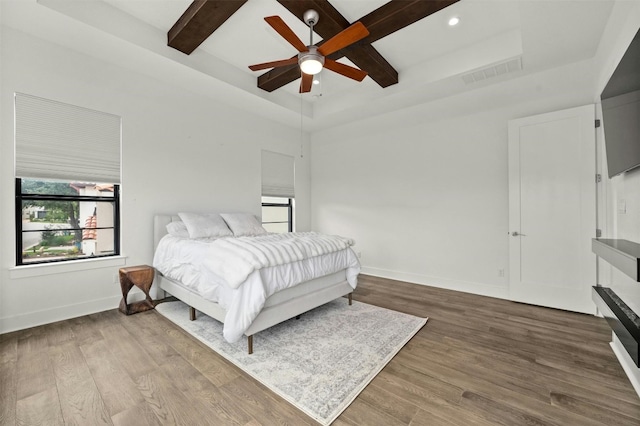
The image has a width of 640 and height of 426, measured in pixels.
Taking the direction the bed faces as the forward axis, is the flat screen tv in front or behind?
in front

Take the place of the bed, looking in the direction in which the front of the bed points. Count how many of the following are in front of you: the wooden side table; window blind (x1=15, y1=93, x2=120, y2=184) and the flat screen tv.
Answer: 1

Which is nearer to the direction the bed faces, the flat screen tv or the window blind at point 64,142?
the flat screen tv

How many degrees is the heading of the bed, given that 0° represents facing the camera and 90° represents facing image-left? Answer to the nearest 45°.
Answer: approximately 315°

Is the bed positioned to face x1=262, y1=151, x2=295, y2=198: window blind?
no

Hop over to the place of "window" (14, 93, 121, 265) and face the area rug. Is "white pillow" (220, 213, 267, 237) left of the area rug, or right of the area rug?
left
